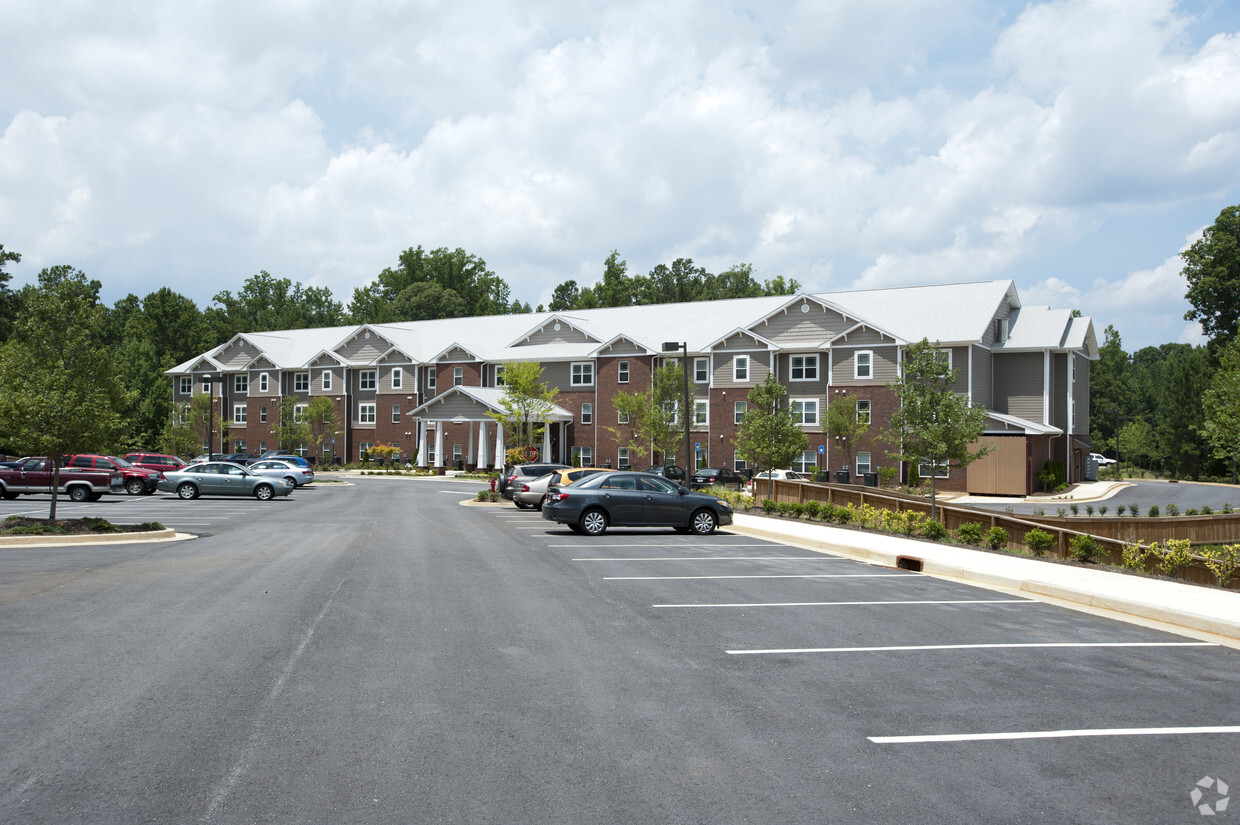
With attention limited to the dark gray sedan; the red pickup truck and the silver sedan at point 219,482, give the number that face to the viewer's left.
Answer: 1

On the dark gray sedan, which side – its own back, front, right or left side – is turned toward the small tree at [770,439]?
left

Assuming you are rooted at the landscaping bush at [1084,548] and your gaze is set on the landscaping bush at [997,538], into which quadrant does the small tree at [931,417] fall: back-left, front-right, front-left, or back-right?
front-right

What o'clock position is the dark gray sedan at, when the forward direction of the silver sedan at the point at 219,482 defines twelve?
The dark gray sedan is roughly at 2 o'clock from the silver sedan.

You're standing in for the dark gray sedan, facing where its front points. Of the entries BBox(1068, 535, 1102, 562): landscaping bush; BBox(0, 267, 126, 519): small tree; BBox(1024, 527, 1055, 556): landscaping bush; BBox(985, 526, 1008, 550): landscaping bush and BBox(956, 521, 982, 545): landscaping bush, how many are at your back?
1

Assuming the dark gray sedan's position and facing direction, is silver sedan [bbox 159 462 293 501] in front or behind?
behind

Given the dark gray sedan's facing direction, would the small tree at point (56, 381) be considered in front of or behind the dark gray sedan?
behind

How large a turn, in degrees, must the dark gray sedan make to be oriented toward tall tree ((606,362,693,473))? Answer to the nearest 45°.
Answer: approximately 90° to its left

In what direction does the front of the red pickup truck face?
to the viewer's left

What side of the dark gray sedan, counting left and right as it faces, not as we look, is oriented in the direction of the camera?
right
